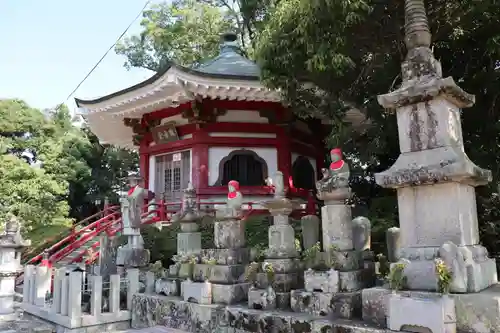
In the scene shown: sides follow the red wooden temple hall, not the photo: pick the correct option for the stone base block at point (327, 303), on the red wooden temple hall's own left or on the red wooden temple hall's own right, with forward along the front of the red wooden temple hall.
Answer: on the red wooden temple hall's own left

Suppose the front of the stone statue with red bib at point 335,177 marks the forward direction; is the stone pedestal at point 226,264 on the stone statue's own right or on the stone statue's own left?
on the stone statue's own right

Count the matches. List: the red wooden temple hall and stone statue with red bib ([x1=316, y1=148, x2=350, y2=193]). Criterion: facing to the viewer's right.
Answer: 0

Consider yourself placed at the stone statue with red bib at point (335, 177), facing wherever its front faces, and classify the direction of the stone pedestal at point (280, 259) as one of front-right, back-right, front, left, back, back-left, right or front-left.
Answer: right

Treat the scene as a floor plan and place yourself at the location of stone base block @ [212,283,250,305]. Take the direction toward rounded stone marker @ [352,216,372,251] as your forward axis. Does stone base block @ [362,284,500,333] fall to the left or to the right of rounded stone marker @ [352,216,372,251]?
right

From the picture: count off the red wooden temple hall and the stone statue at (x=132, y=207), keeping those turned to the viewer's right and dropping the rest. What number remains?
0

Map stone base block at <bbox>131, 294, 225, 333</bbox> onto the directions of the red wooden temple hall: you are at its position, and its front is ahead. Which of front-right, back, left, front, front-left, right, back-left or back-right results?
front-left

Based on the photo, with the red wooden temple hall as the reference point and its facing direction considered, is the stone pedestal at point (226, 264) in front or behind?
in front

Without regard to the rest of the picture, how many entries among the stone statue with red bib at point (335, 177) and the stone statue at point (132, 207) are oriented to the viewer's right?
0

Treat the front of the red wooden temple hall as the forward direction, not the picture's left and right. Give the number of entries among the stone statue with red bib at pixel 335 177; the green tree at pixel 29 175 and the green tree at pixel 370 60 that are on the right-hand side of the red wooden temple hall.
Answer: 1
